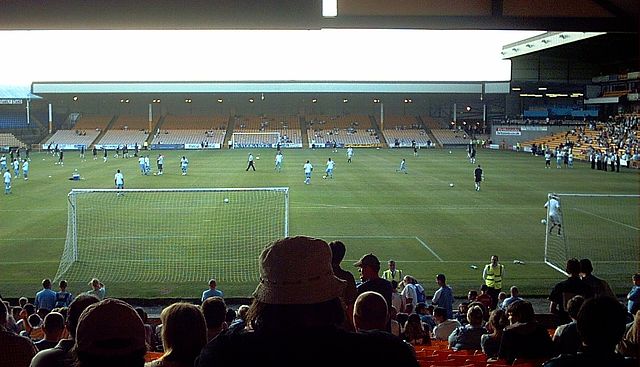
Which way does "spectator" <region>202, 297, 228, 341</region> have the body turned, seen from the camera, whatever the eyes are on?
away from the camera

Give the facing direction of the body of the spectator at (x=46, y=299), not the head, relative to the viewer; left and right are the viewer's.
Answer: facing away from the viewer

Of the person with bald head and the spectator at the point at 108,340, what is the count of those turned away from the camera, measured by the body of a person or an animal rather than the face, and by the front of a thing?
2

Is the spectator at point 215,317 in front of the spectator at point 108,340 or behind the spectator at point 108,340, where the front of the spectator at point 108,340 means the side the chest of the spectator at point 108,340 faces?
in front

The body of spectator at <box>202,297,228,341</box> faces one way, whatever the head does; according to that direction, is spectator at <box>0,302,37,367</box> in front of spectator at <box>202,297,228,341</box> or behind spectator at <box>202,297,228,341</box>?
behind

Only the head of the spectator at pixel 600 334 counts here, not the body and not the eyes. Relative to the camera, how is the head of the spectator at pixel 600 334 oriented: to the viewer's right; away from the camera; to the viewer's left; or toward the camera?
away from the camera

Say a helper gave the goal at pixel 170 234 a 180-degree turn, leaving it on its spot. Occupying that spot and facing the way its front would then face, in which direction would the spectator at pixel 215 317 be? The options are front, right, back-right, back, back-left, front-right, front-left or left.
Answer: front

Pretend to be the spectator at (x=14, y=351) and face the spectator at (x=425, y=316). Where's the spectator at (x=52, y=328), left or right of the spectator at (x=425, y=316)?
left

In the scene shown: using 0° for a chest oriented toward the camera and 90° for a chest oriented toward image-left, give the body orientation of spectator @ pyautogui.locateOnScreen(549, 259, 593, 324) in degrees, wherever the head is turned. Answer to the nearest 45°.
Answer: approximately 180°

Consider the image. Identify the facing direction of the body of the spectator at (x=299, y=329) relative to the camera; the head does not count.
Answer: away from the camera

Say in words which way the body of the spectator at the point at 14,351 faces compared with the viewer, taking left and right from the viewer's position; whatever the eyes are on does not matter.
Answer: facing away from the viewer

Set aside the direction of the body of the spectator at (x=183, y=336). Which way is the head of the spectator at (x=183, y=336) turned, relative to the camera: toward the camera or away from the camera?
away from the camera

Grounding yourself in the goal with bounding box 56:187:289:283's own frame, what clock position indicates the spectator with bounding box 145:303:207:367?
The spectator is roughly at 6 o'clock from the goal.

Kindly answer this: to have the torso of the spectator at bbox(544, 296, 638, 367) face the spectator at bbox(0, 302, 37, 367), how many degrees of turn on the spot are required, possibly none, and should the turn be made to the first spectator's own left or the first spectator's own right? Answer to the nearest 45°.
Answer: approximately 90° to the first spectator's own left

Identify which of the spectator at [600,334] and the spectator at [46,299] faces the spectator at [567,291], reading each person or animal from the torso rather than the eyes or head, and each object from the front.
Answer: the spectator at [600,334]
